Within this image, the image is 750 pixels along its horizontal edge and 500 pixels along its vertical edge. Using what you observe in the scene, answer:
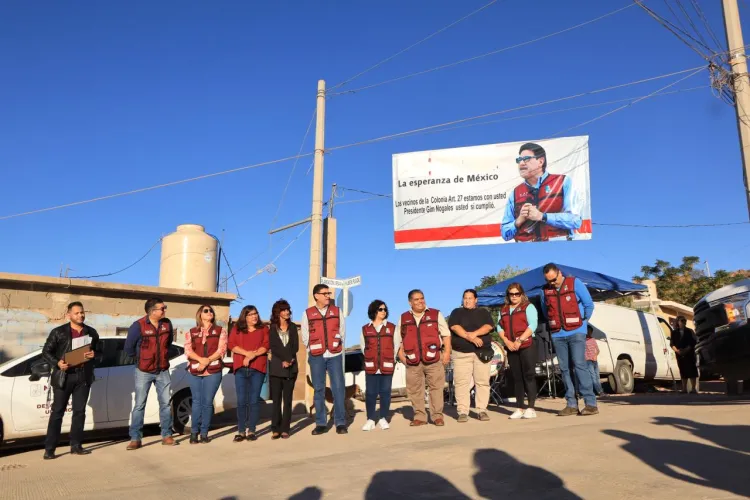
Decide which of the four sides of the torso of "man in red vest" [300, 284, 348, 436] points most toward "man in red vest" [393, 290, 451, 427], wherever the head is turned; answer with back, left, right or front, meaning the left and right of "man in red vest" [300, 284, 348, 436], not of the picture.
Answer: left

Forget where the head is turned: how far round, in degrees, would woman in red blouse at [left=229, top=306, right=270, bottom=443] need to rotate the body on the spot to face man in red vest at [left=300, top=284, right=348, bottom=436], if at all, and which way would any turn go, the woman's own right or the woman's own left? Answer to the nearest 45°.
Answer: approximately 90° to the woman's own left

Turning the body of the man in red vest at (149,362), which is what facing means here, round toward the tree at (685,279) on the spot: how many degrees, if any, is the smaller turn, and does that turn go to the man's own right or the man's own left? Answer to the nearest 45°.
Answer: approximately 90° to the man's own left

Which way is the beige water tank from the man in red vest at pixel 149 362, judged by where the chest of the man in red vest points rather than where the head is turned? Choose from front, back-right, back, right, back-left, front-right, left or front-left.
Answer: back-left

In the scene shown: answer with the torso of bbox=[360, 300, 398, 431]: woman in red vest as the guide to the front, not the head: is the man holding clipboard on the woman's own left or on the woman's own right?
on the woman's own right

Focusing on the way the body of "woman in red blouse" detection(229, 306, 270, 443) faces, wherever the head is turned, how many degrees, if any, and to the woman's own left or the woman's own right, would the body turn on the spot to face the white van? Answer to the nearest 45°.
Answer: approximately 135° to the woman's own left

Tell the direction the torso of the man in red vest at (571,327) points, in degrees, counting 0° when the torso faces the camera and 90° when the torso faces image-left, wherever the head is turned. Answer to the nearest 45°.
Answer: approximately 45°

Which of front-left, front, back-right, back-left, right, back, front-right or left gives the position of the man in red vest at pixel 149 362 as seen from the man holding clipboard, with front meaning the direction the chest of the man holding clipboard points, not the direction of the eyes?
front-left

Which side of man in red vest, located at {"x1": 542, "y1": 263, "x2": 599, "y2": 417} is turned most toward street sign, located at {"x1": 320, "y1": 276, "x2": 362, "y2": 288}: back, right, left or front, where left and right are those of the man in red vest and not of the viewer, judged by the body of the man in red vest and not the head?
right
